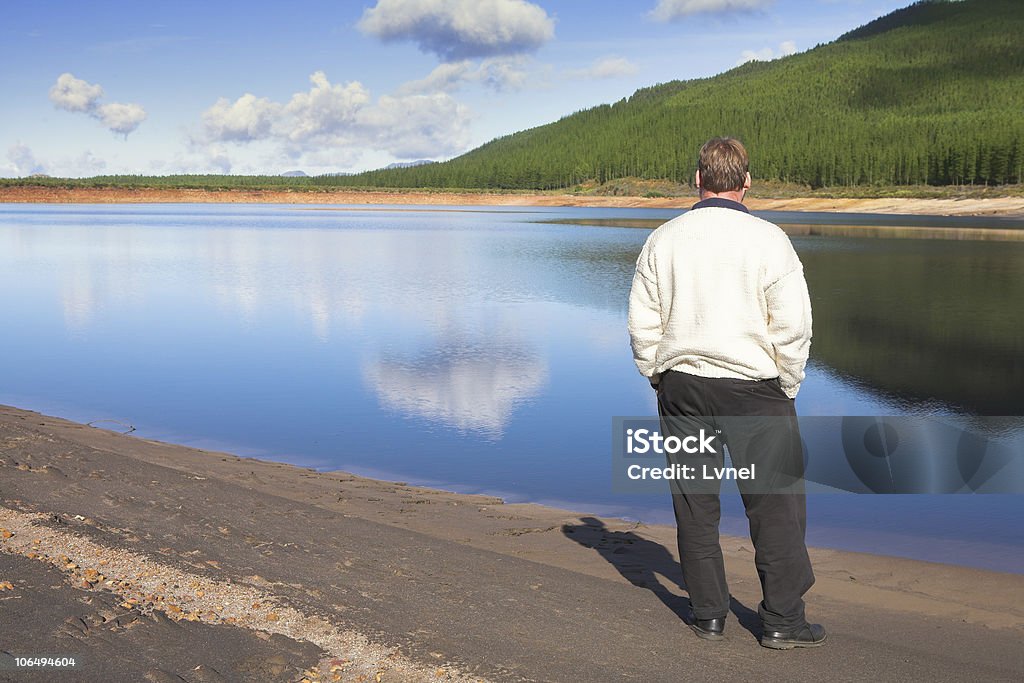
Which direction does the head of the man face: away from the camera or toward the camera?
away from the camera

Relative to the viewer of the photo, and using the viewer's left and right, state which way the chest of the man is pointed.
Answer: facing away from the viewer
